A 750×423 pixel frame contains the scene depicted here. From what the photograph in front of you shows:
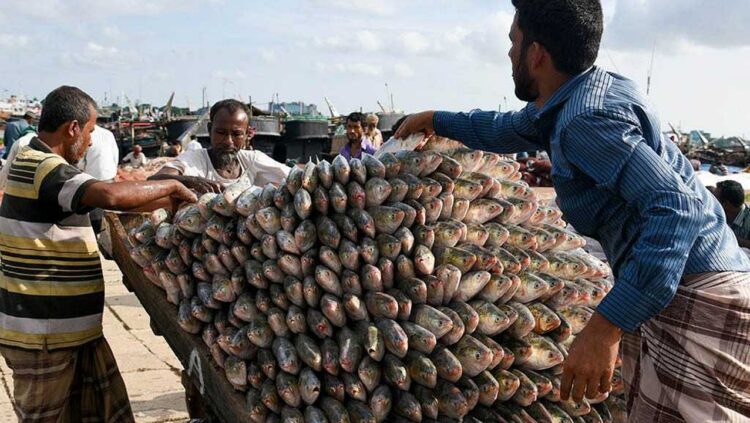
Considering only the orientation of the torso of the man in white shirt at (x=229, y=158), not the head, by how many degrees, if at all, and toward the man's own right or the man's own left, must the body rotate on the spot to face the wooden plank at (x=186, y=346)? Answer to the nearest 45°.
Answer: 0° — they already face it

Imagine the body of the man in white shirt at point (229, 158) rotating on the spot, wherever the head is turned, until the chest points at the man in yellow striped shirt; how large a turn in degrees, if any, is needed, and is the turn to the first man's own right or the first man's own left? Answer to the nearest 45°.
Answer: approximately 45° to the first man's own right

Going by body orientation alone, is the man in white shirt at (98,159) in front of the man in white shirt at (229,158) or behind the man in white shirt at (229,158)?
behind

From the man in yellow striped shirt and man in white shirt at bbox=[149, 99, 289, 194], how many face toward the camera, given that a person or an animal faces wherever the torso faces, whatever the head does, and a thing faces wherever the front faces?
1

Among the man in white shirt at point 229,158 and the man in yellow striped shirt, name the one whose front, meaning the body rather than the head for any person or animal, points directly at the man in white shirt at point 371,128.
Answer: the man in yellow striped shirt

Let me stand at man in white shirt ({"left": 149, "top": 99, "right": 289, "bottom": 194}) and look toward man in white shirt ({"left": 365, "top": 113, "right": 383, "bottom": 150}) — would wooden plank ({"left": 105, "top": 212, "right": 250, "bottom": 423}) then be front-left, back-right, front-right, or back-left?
back-right

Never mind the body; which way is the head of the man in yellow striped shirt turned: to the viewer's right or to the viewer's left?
to the viewer's right

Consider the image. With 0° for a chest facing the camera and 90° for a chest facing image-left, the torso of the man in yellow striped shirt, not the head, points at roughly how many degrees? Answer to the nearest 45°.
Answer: approximately 225°

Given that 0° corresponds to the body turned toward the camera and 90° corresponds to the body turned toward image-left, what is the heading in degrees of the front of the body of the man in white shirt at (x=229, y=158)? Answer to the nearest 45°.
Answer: approximately 0°
